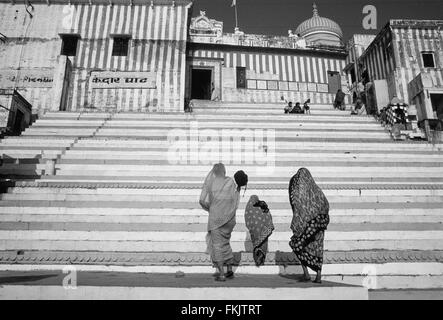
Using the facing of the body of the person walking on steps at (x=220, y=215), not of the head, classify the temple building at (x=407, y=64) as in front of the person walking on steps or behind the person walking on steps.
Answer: in front

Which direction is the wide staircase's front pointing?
toward the camera

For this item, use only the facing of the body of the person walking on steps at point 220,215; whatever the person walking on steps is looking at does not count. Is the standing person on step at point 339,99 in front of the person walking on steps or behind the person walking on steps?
in front

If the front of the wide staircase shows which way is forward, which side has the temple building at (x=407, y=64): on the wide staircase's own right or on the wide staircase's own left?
on the wide staircase's own left

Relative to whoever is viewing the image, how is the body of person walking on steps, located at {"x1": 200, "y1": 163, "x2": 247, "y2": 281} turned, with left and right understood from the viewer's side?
facing away from the viewer

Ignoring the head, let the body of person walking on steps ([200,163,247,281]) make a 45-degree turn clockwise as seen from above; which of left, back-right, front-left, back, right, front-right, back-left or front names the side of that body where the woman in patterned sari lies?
front-right

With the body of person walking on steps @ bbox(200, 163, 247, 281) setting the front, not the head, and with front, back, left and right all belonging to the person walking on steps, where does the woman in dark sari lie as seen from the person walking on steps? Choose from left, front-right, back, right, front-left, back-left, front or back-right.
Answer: front-right
